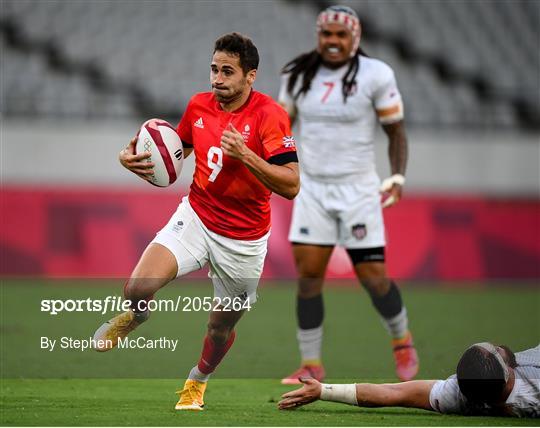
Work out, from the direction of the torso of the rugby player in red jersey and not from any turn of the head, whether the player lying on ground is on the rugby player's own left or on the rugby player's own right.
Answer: on the rugby player's own left

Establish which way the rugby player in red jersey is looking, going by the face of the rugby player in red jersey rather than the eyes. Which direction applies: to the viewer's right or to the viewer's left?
to the viewer's left

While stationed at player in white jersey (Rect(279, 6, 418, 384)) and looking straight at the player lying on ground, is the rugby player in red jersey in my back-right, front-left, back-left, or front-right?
front-right

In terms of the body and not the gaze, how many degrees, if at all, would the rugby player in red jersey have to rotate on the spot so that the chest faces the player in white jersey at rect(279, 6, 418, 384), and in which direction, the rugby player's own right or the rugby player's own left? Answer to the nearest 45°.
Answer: approximately 180°

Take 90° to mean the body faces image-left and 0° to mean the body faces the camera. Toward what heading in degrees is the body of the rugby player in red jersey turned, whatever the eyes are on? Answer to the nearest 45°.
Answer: approximately 45°

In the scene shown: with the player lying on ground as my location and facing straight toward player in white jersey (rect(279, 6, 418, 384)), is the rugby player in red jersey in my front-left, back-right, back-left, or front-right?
front-left
